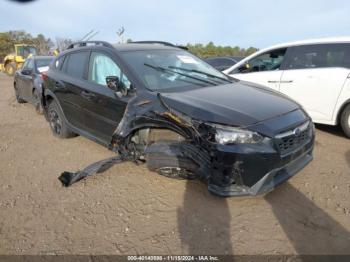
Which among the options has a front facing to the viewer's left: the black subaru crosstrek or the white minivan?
the white minivan

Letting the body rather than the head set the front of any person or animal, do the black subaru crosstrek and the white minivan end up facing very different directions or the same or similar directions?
very different directions

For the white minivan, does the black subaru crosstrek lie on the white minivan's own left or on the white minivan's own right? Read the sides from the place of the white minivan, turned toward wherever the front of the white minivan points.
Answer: on the white minivan's own left

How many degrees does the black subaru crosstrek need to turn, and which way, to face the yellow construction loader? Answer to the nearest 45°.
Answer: approximately 180°

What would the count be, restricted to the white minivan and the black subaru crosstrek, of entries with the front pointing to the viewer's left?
1

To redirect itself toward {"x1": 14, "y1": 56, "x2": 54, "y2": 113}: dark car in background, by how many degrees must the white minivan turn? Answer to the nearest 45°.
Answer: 0° — it already faces it

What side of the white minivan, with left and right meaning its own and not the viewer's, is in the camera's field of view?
left

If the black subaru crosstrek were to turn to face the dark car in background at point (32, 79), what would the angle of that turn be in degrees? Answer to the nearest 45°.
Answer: approximately 180°

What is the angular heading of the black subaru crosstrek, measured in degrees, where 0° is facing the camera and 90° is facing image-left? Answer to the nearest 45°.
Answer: approximately 315°

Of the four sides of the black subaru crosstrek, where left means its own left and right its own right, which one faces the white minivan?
left

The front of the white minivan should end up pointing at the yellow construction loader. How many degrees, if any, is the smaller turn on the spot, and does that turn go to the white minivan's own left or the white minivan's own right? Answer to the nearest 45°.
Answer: approximately 45° to the white minivan's own right
